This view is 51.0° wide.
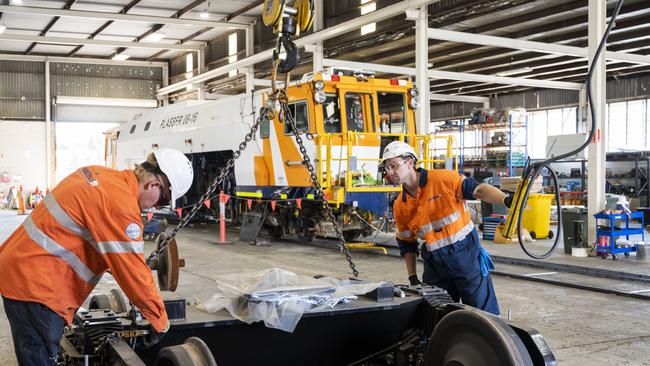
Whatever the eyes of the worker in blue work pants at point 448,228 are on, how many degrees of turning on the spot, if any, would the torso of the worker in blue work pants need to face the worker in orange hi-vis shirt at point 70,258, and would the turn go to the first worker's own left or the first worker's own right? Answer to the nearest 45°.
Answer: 0° — they already face them

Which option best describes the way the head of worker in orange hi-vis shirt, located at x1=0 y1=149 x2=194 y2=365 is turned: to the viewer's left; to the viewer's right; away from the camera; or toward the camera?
to the viewer's right

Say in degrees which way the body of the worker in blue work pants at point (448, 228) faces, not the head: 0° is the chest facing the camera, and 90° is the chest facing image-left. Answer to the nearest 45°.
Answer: approximately 45°

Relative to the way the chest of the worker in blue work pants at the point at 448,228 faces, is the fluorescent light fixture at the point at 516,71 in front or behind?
behind

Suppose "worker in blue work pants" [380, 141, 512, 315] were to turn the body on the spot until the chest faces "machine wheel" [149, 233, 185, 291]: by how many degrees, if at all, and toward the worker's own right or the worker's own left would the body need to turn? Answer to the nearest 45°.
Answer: approximately 45° to the worker's own right

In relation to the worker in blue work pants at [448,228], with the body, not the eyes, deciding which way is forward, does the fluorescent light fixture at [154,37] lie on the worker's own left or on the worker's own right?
on the worker's own right

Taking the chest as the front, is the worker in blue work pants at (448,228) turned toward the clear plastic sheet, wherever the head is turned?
yes

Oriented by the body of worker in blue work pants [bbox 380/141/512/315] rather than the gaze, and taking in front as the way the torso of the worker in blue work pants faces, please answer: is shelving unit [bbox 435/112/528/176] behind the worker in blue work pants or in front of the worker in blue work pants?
behind

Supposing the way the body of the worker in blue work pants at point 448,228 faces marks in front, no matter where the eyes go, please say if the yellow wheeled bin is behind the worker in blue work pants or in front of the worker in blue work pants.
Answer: behind
